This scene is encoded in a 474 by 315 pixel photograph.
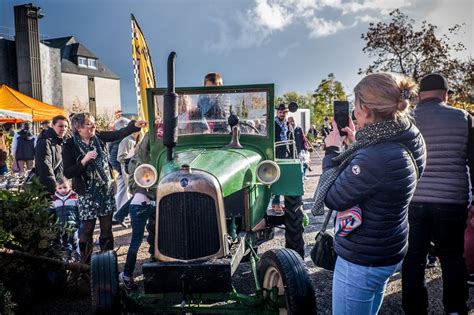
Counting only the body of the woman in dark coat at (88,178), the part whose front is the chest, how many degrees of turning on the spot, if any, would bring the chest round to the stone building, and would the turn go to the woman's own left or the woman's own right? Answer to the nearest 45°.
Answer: approximately 135° to the woman's own left

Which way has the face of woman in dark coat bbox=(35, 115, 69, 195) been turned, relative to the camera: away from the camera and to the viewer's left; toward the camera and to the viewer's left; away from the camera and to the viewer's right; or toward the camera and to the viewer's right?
toward the camera and to the viewer's right

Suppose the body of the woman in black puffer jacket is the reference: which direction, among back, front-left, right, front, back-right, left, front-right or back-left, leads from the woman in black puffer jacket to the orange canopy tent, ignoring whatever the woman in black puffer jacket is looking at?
front

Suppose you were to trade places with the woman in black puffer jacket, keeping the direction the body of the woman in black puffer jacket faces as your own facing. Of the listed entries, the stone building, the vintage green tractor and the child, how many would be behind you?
0

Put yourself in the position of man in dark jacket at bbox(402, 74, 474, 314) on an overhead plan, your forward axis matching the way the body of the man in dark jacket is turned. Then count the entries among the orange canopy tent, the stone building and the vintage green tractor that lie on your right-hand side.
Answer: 0

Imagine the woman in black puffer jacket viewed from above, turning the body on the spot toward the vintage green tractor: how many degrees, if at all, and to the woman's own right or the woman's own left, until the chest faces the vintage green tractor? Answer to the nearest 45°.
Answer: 0° — they already face it

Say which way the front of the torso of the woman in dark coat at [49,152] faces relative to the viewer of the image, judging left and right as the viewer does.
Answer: facing the viewer and to the right of the viewer

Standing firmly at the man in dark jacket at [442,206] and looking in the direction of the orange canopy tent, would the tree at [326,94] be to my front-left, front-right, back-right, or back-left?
front-right

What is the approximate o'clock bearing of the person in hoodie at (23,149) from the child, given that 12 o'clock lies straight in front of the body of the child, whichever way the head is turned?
The person in hoodie is roughly at 6 o'clock from the child.

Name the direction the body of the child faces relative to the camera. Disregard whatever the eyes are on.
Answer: toward the camera

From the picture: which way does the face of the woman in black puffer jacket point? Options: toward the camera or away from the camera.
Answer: away from the camera

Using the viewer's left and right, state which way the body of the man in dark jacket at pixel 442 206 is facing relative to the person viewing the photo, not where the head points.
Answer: facing away from the viewer

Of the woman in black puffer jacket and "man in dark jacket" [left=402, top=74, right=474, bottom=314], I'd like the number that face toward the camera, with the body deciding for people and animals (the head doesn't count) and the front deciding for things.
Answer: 0

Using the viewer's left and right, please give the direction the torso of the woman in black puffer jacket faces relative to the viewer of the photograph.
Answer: facing away from the viewer and to the left of the viewer

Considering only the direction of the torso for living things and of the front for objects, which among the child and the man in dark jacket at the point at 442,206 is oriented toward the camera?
the child

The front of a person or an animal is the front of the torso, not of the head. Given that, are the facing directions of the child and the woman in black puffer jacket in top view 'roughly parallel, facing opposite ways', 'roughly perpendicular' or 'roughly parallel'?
roughly parallel, facing opposite ways
